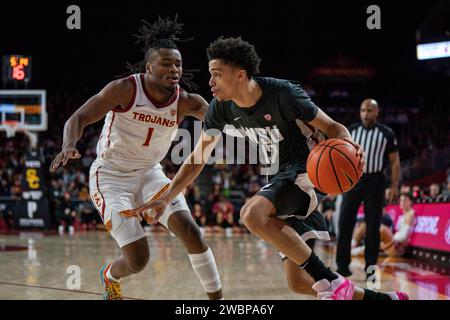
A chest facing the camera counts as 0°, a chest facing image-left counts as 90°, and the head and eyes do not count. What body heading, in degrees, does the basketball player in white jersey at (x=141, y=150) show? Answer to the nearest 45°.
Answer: approximately 315°

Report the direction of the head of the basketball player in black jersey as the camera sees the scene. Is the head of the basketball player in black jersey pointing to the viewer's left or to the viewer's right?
to the viewer's left

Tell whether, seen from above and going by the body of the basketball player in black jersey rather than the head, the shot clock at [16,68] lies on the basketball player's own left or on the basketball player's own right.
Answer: on the basketball player's own right

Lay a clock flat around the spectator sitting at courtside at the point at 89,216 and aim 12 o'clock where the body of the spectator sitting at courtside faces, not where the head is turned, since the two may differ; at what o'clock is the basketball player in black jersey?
The basketball player in black jersey is roughly at 12 o'clock from the spectator sitting at courtside.

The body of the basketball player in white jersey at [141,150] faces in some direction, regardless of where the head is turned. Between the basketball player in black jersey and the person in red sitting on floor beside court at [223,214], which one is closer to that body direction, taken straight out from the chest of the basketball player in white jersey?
the basketball player in black jersey

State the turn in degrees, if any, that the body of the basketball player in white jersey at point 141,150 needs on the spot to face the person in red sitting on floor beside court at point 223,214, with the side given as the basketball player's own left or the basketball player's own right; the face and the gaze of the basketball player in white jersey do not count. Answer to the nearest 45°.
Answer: approximately 135° to the basketball player's own left

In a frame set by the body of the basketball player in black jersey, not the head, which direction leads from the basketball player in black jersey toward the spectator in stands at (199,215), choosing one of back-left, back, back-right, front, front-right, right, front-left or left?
back-right

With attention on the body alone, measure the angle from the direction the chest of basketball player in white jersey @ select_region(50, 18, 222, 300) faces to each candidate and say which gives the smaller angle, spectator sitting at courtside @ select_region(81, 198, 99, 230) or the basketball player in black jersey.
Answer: the basketball player in black jersey

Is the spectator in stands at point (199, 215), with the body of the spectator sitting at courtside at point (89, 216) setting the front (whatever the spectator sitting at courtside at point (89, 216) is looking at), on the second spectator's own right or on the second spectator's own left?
on the second spectator's own left

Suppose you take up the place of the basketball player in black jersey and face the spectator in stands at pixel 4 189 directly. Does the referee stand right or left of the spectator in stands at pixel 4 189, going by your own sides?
right

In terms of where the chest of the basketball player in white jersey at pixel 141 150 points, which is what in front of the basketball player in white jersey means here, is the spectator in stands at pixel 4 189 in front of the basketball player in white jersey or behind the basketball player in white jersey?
behind

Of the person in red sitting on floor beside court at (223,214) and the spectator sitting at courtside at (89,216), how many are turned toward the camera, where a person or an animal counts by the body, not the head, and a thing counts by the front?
2
